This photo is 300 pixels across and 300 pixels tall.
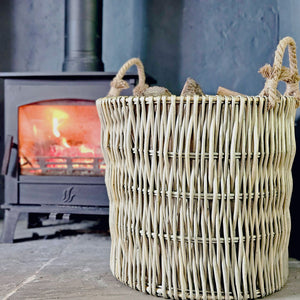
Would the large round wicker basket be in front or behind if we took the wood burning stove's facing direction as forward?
in front

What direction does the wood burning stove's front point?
toward the camera
